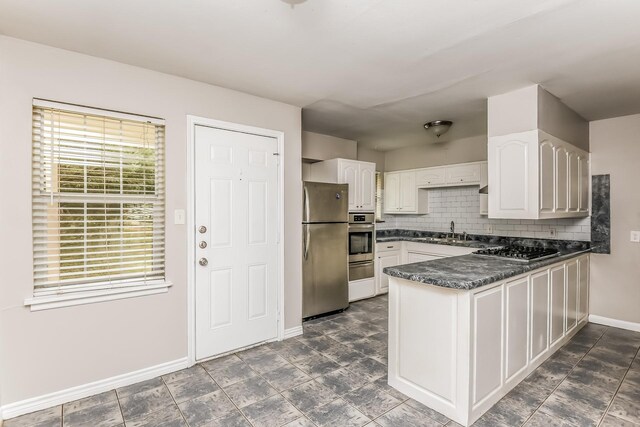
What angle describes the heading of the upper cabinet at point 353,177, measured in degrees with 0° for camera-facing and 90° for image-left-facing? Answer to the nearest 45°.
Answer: approximately 315°

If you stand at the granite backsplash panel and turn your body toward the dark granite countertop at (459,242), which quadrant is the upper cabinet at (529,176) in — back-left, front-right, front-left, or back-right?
front-left

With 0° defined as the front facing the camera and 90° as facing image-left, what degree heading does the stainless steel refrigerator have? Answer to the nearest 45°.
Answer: approximately 315°

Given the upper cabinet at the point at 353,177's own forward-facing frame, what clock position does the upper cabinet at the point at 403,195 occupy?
the upper cabinet at the point at 403,195 is roughly at 9 o'clock from the upper cabinet at the point at 353,177.

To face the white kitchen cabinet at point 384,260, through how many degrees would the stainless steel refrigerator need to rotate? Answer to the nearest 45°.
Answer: approximately 90° to its left

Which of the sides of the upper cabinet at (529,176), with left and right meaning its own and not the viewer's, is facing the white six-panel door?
right

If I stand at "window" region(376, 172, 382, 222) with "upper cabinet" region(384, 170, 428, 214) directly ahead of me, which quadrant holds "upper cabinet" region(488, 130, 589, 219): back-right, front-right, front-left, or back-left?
front-right

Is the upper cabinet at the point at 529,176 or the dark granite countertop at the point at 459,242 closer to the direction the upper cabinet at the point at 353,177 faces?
the upper cabinet

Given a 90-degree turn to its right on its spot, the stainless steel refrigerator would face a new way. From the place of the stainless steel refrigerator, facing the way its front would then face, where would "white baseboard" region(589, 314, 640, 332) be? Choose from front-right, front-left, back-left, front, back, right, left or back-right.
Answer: back-left

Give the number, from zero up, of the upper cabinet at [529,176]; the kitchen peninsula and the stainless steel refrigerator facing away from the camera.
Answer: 0

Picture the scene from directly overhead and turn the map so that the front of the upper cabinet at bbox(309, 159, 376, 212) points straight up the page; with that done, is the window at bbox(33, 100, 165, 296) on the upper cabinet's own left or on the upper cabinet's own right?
on the upper cabinet's own right

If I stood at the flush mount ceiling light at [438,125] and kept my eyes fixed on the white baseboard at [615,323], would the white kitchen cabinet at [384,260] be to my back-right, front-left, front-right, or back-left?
back-left

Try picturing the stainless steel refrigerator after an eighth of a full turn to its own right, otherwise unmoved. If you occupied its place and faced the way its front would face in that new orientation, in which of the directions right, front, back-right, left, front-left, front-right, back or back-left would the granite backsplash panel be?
left

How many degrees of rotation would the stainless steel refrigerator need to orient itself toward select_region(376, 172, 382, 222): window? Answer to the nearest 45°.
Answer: approximately 90° to its left
